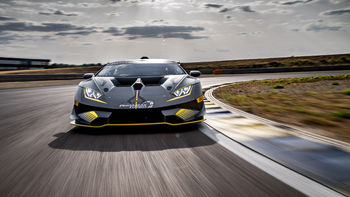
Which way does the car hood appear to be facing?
toward the camera

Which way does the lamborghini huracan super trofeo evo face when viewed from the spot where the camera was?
facing the viewer
